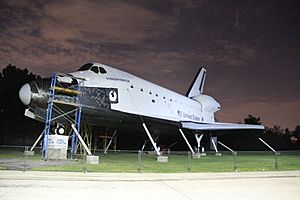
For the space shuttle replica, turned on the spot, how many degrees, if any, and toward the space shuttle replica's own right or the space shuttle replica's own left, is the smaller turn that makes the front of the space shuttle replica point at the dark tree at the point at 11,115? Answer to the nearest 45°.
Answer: approximately 90° to the space shuttle replica's own right

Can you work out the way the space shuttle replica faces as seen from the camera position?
facing the viewer and to the left of the viewer
